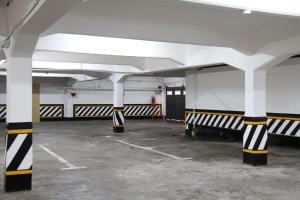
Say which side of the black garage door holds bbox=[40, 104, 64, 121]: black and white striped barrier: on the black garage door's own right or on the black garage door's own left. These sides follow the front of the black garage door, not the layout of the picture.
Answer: on the black garage door's own right

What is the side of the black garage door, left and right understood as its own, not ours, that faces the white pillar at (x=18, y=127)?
front

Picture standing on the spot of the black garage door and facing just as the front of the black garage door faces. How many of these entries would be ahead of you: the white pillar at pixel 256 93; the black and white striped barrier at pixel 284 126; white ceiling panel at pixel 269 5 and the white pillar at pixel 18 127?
4

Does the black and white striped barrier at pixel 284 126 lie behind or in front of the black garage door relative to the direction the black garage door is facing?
in front

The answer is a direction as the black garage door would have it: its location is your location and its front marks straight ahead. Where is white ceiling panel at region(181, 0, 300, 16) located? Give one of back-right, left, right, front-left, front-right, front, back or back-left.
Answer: front

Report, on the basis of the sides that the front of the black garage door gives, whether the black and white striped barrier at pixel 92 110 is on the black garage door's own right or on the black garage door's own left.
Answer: on the black garage door's own right

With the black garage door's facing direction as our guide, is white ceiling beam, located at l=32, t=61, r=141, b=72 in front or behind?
in front

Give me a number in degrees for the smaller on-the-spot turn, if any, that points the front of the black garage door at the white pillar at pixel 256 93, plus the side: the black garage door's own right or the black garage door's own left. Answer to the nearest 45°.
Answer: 0° — it already faces it

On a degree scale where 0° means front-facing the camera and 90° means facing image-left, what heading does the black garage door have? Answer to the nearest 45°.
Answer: approximately 0°

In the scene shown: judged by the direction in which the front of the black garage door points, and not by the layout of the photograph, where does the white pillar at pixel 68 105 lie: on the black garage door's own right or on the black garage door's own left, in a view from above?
on the black garage door's own right
